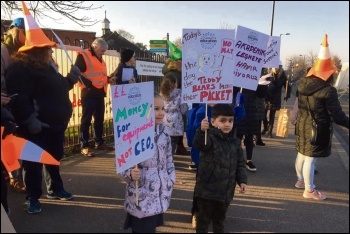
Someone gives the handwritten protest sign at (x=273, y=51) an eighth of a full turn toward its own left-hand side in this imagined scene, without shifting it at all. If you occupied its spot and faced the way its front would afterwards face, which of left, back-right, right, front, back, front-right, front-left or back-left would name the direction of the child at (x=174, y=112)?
right

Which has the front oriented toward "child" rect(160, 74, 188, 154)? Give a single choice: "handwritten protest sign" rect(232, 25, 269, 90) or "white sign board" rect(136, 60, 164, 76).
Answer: the white sign board

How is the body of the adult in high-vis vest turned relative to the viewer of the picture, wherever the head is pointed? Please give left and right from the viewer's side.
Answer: facing the viewer and to the right of the viewer

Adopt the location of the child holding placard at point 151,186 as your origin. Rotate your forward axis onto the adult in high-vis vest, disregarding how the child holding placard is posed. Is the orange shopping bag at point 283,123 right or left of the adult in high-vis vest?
right

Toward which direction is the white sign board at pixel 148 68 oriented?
toward the camera

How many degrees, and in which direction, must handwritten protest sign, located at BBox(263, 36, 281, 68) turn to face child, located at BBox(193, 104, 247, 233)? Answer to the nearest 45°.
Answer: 0° — it already faces them

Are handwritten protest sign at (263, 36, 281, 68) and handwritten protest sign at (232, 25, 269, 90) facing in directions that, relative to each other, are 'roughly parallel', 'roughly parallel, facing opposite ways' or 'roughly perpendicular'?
roughly parallel

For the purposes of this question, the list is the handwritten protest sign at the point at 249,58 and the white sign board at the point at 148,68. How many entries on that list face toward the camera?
2

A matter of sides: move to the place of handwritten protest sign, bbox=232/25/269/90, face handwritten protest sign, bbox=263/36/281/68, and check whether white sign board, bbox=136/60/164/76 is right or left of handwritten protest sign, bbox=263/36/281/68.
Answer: left

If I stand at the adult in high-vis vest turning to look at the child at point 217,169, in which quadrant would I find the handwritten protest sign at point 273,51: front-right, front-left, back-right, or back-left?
front-left

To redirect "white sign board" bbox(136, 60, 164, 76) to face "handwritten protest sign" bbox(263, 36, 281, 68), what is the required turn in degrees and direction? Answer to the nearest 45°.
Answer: approximately 45° to its left

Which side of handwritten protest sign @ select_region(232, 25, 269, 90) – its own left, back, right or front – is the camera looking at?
front

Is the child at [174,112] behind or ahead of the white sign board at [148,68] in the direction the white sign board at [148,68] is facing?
ahead
